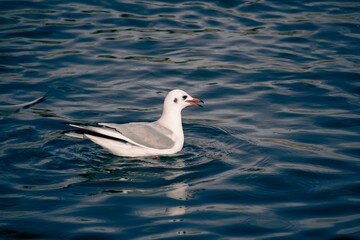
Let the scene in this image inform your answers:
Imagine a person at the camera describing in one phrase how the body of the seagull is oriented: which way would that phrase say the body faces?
to the viewer's right

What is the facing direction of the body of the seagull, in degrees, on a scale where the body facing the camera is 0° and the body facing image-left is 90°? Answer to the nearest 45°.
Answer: approximately 270°
